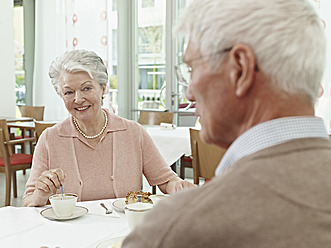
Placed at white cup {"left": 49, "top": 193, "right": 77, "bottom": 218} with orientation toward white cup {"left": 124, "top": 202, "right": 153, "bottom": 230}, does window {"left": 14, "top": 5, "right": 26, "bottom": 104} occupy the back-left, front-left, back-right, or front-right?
back-left

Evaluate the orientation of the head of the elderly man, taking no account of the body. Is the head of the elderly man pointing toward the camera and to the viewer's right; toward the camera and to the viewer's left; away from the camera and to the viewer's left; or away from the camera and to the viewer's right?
away from the camera and to the viewer's left

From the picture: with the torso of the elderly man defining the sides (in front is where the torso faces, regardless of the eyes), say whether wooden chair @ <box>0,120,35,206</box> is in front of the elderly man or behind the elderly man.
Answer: in front

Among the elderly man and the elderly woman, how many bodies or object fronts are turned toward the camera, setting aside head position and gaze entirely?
1

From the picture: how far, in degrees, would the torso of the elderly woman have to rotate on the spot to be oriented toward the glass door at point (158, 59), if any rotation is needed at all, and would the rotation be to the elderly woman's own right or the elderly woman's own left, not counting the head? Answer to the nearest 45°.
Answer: approximately 180°

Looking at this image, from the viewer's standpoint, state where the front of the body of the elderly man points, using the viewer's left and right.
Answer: facing away from the viewer and to the left of the viewer

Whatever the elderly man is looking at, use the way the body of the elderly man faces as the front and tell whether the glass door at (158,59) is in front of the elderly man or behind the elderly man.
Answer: in front

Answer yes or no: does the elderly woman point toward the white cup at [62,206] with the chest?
yes

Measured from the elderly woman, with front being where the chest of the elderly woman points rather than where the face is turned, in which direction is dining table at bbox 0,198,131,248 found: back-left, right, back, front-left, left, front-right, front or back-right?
front

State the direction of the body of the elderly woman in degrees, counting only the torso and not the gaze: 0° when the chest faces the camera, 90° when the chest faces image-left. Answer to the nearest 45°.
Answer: approximately 0°

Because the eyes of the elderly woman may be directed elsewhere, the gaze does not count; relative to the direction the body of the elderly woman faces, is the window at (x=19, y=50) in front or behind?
behind

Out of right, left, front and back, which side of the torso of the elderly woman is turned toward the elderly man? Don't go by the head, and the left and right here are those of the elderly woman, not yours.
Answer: front

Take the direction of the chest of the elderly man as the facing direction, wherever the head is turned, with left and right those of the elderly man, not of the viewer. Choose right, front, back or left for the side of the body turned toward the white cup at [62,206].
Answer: front
